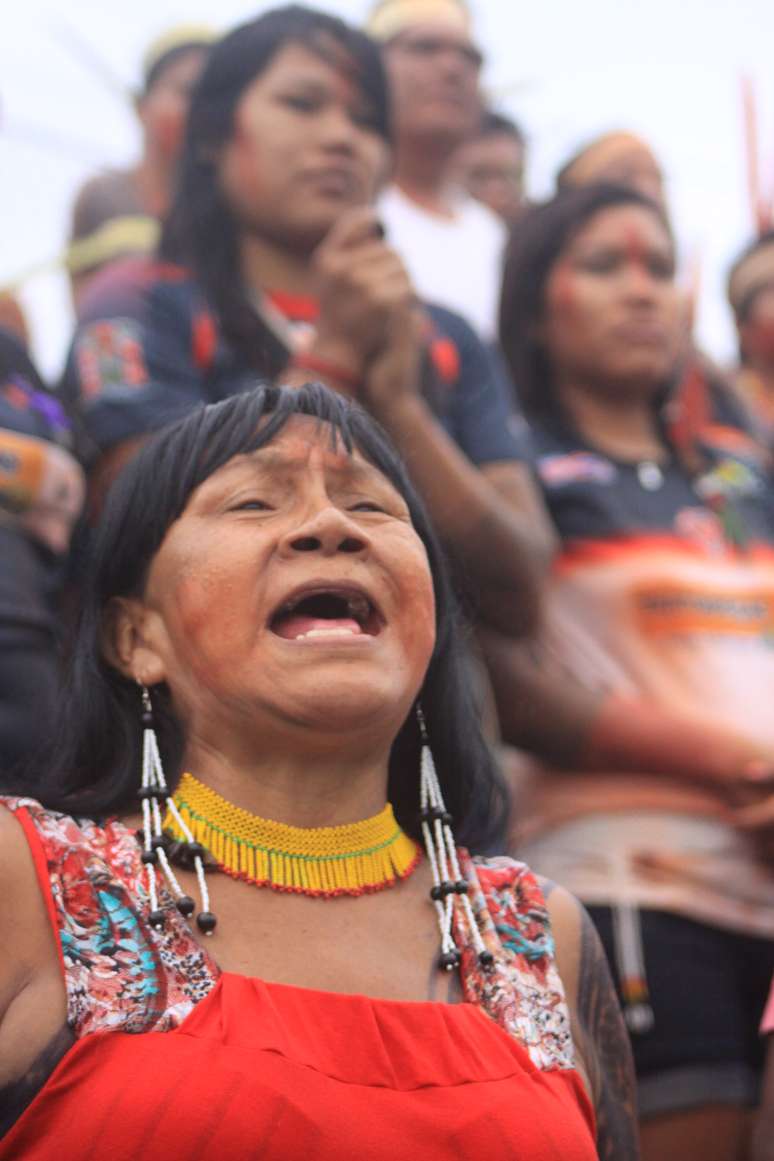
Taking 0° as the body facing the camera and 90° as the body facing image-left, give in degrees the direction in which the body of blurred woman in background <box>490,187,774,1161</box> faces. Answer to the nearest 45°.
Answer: approximately 315°

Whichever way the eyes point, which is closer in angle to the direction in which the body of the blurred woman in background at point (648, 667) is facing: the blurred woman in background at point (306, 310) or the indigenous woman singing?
the indigenous woman singing

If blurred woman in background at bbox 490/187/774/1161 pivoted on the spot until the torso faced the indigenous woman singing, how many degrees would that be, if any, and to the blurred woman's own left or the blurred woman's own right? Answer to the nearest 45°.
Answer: approximately 45° to the blurred woman's own right

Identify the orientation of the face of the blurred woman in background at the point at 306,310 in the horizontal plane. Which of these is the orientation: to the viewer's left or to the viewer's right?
to the viewer's right
